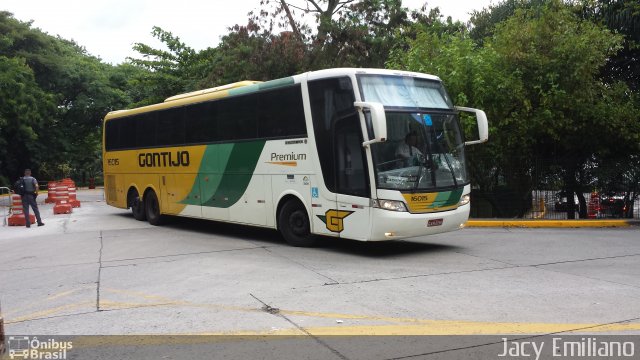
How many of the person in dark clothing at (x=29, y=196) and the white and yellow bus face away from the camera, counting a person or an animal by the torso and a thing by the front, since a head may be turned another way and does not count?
1

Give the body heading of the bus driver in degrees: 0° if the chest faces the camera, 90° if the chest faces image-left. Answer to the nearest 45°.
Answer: approximately 315°

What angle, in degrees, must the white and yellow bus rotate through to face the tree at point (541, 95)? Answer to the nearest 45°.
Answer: approximately 90° to its left

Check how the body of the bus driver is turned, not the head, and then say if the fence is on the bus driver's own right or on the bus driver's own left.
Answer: on the bus driver's own left

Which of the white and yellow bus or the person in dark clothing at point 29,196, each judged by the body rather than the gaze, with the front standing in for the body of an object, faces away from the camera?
the person in dark clothing

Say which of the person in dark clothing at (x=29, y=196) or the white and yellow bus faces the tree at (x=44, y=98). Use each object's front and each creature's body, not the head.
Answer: the person in dark clothing

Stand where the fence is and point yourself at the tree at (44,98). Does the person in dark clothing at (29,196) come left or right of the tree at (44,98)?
left

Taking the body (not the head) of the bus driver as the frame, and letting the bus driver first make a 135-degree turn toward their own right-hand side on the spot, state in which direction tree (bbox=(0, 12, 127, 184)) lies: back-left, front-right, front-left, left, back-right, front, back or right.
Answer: front-right

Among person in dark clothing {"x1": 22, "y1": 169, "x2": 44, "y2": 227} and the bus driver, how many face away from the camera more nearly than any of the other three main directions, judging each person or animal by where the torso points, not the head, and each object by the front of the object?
1

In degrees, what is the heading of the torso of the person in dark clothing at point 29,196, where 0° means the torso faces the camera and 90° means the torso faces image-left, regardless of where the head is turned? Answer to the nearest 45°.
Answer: approximately 180°

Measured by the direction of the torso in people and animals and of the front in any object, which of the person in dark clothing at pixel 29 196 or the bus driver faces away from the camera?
the person in dark clothing

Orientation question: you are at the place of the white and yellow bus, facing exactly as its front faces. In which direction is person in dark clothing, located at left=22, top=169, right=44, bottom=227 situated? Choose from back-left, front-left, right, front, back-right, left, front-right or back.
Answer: back

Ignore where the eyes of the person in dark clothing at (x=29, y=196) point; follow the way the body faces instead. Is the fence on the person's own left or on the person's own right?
on the person's own right
